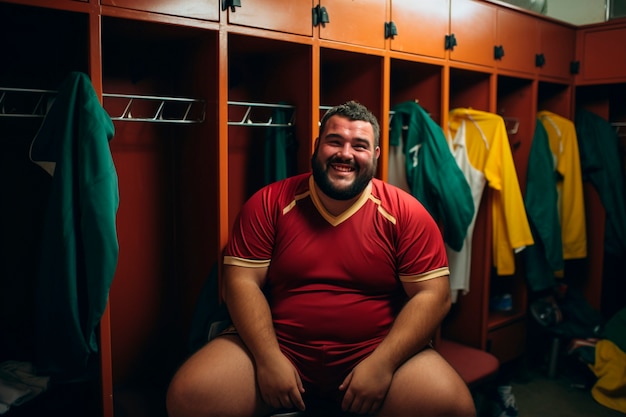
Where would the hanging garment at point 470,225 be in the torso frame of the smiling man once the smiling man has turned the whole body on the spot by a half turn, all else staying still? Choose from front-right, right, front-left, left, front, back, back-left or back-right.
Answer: front-right

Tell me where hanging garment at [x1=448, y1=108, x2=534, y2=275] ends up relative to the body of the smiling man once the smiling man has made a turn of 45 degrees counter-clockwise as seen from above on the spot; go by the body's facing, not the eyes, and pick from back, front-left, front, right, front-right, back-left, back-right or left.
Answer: left

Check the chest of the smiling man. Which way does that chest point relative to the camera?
toward the camera

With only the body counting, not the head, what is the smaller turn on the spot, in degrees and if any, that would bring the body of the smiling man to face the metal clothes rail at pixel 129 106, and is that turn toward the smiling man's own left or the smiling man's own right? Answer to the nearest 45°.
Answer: approximately 90° to the smiling man's own right

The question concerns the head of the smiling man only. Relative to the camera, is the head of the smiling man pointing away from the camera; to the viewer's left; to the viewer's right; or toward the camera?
toward the camera

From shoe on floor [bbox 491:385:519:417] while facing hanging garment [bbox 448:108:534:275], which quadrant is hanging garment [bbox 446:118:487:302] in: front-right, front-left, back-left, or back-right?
front-left
